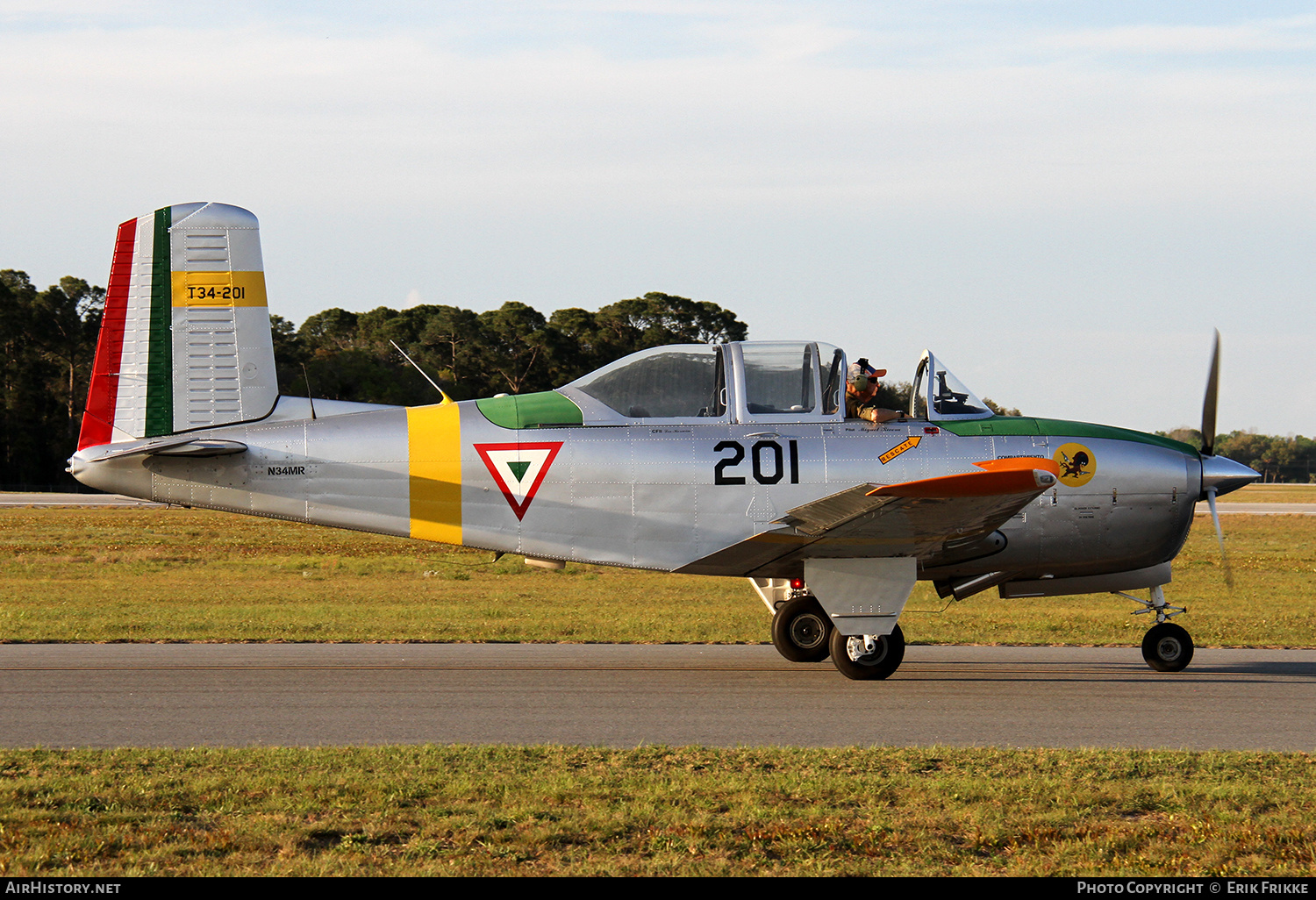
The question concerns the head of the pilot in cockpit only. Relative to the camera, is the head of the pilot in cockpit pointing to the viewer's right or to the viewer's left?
to the viewer's right

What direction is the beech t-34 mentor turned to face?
to the viewer's right

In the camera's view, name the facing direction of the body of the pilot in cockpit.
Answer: to the viewer's right
